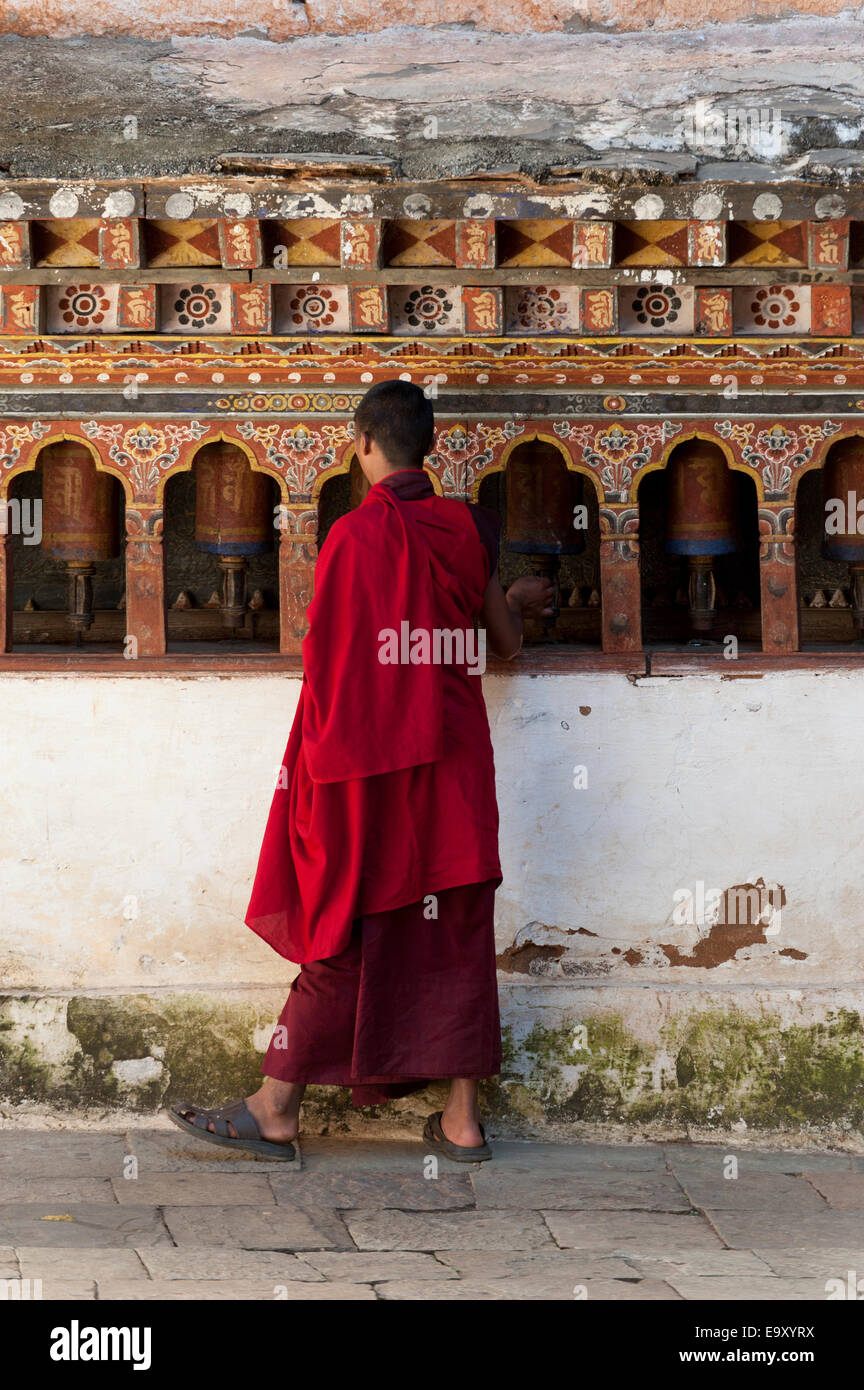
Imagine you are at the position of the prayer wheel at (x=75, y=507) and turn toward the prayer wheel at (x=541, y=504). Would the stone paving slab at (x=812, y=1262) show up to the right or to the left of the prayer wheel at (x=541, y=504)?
right

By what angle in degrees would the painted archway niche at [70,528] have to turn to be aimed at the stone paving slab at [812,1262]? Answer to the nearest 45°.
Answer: approximately 45° to its left

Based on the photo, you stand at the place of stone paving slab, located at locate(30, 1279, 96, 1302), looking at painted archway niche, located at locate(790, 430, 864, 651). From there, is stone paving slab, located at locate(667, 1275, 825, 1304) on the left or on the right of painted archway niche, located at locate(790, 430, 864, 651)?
right

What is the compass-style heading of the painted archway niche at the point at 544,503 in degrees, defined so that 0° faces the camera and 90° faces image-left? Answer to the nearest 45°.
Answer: approximately 0°

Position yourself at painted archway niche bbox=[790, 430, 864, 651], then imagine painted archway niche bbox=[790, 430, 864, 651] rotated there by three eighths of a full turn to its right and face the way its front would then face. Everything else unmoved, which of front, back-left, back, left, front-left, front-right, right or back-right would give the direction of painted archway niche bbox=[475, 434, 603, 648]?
left

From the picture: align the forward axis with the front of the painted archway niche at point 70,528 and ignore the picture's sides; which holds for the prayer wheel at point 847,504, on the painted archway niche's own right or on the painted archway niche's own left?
on the painted archway niche's own left

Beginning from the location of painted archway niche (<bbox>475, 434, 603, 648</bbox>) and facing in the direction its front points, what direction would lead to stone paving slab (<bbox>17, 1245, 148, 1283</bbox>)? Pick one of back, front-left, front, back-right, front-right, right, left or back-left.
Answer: front-right

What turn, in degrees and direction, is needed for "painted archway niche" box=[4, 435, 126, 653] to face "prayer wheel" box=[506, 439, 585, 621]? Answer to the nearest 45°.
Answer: approximately 90° to its left

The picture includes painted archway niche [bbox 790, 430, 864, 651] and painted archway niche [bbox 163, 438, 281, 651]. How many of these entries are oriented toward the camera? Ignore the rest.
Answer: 2
